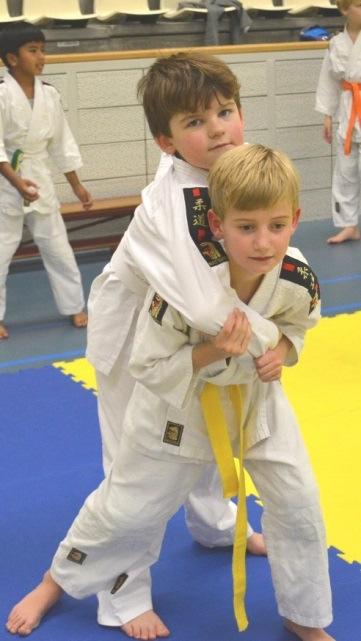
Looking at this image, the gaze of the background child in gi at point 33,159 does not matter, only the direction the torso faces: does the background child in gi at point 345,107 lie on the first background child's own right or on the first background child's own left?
on the first background child's own left

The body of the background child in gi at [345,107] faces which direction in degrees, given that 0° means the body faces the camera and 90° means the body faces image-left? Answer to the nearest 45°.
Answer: approximately 0°

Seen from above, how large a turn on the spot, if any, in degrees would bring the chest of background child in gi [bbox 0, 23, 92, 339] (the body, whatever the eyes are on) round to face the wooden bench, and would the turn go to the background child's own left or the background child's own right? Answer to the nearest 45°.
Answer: approximately 135° to the background child's own left

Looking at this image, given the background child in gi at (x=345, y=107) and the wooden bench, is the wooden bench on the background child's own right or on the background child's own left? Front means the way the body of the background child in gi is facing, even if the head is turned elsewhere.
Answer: on the background child's own right

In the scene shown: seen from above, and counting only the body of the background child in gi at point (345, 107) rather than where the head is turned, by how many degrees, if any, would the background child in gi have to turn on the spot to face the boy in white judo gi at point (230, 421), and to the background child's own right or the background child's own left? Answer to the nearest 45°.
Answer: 0° — they already face them

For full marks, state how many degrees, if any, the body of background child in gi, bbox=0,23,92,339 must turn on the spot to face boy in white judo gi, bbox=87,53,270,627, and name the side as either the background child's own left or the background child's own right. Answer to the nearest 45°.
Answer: approximately 45° to the background child's own right
